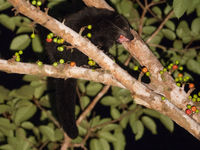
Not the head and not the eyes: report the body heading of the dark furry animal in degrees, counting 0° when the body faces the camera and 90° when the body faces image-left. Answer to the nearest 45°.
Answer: approximately 270°
